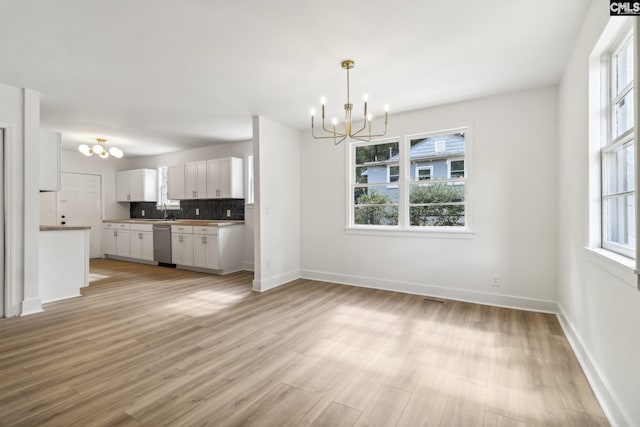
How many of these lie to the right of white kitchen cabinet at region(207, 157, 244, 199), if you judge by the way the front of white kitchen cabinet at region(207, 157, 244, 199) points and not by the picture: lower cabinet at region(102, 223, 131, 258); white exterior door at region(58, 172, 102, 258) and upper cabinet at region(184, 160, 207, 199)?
3

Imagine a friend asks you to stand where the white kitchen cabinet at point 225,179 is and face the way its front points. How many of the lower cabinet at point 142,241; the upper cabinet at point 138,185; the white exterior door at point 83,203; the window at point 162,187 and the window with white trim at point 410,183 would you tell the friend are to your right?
4

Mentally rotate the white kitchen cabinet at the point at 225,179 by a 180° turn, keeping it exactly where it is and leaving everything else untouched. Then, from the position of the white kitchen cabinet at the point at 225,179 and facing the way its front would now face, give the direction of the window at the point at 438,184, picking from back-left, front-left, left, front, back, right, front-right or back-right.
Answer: right

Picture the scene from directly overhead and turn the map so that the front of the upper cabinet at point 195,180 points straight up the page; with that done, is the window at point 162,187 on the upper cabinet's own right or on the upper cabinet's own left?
on the upper cabinet's own right

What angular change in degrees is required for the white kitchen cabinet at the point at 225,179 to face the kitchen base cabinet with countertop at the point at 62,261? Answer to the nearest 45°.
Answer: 0° — it already faces it

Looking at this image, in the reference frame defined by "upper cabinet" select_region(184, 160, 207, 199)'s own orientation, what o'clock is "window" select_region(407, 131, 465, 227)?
The window is roughly at 9 o'clock from the upper cabinet.

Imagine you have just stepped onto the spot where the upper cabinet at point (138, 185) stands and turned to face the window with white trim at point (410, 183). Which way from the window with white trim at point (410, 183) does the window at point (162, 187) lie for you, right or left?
left

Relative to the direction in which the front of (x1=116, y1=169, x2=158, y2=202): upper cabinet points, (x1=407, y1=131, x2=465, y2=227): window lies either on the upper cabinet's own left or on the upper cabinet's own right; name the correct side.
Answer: on the upper cabinet's own left
